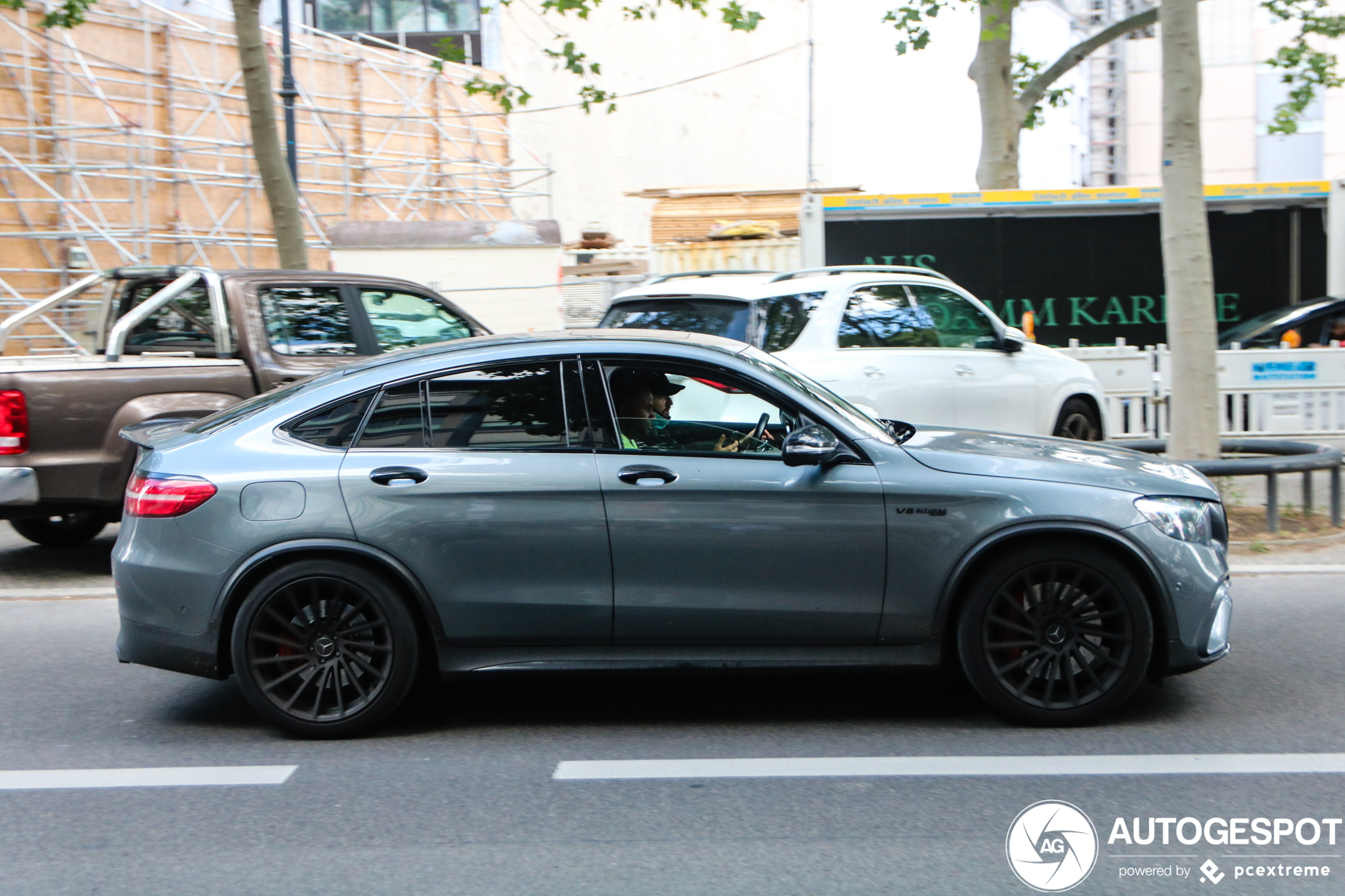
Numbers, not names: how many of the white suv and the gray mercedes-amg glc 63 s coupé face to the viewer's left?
0

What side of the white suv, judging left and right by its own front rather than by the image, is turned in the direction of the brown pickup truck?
back

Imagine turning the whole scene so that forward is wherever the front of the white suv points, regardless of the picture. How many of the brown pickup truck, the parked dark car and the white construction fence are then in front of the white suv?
2

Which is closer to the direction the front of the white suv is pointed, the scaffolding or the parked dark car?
the parked dark car

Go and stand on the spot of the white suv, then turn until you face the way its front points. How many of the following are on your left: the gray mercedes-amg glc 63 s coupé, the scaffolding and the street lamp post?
2

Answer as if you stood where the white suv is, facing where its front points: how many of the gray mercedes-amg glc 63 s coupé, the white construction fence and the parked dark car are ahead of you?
2

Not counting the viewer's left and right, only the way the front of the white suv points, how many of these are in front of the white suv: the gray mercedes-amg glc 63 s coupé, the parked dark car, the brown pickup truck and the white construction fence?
2

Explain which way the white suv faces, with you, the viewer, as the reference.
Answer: facing away from the viewer and to the right of the viewer

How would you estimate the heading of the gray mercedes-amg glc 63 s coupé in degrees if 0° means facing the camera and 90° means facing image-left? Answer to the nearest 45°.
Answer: approximately 270°

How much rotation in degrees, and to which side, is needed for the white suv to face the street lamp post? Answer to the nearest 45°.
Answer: approximately 90° to its left

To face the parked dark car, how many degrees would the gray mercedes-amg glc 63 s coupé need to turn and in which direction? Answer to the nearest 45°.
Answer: approximately 45° to its left

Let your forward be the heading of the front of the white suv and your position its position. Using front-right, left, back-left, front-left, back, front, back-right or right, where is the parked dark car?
front

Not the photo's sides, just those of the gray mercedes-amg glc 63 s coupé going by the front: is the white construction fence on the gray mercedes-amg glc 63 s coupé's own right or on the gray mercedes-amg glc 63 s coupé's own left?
on the gray mercedes-amg glc 63 s coupé's own left

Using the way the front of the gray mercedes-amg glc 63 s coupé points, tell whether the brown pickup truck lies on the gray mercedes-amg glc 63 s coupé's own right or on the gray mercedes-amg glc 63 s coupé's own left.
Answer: on the gray mercedes-amg glc 63 s coupé's own left
